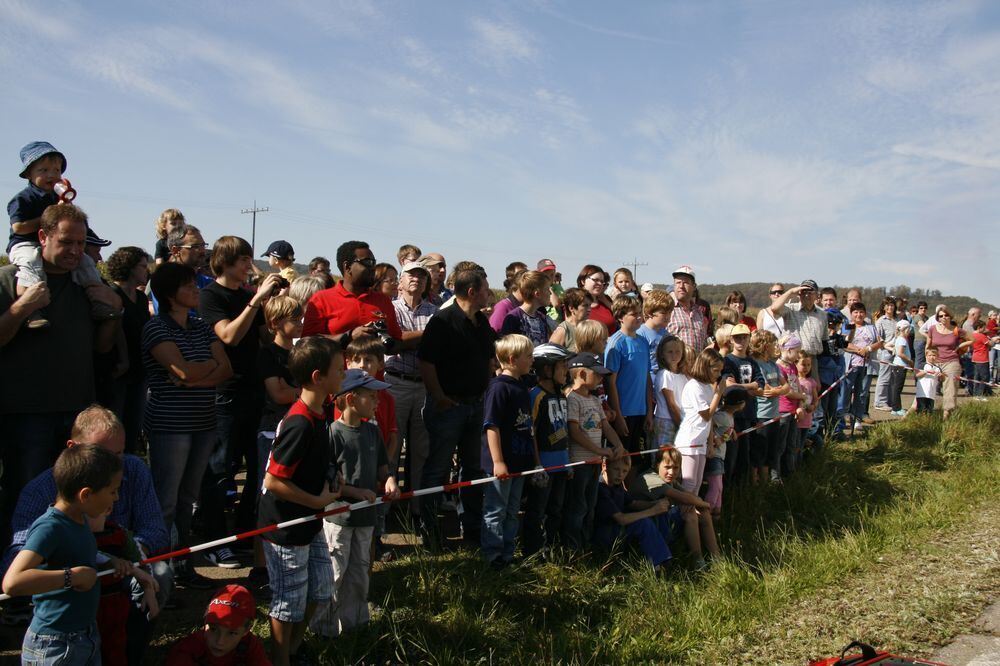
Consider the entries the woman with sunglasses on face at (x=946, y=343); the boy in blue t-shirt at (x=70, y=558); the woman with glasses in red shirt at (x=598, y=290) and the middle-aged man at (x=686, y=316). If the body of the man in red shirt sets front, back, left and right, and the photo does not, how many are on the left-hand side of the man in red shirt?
3

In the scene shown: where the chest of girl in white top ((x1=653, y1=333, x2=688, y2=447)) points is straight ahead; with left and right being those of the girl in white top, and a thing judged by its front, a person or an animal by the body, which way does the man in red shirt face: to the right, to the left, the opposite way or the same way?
the same way

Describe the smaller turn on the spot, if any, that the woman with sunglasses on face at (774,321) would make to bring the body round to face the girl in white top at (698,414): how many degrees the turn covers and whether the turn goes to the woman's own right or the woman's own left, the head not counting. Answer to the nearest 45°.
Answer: approximately 45° to the woman's own right

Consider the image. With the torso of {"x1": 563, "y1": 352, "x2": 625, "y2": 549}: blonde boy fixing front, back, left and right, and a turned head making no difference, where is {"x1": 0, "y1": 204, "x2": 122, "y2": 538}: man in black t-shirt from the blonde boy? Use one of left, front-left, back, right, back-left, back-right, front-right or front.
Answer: right

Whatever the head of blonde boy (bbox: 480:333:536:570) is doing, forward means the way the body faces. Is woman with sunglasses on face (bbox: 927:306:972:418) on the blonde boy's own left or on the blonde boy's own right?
on the blonde boy's own left

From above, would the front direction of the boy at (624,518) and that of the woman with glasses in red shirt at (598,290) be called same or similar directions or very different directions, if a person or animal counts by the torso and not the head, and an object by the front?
same or similar directions

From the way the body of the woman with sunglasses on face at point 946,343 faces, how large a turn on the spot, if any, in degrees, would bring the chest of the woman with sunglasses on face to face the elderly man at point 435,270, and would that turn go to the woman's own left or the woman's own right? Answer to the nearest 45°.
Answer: approximately 45° to the woman's own right

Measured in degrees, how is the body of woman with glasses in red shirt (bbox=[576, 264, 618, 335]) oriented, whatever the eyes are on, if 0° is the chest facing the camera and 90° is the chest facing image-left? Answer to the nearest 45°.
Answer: approximately 315°

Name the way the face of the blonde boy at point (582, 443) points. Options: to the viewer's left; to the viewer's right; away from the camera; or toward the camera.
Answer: to the viewer's right

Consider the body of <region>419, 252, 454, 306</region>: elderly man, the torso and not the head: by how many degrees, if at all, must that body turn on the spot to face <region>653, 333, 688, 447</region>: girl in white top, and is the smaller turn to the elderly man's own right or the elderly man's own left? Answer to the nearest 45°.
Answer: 0° — they already face them

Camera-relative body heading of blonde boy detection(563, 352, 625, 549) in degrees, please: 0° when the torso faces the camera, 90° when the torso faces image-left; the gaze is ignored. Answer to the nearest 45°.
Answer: approximately 315°

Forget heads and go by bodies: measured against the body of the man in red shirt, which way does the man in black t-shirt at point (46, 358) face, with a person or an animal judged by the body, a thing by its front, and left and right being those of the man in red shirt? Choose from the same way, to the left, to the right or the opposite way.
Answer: the same way

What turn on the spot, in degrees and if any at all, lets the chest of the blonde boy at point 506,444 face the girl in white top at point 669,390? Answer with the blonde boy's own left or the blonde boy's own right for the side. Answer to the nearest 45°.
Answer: approximately 45° to the blonde boy's own left
